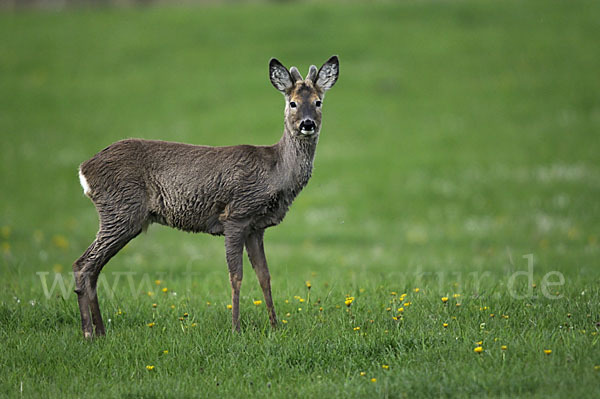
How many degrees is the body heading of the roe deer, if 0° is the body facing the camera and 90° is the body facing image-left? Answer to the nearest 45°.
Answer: approximately 270°
